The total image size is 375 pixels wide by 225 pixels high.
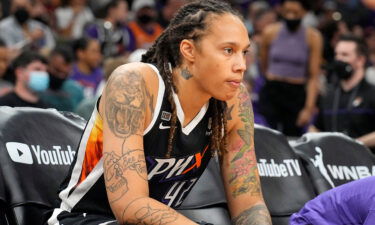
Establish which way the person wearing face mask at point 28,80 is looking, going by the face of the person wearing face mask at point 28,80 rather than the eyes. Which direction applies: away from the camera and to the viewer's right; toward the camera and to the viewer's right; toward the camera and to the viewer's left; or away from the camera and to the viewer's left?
toward the camera and to the viewer's right

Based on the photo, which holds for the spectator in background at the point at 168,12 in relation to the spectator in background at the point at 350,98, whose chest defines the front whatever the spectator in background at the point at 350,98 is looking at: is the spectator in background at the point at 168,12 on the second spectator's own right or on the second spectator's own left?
on the second spectator's own right

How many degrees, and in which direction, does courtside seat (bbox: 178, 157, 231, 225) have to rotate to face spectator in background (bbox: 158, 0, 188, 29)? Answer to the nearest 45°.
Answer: approximately 135° to its left

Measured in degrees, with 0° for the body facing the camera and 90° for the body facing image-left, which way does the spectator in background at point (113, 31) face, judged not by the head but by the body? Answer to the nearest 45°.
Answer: approximately 315°

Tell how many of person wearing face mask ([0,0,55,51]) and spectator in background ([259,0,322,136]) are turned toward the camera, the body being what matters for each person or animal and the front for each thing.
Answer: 2

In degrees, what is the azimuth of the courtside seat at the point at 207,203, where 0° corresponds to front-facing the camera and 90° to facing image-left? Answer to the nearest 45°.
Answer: approximately 315°

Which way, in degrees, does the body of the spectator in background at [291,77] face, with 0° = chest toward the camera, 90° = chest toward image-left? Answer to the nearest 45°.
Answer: approximately 0°

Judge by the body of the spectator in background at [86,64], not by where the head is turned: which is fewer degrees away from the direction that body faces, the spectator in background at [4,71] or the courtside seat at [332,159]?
the courtside seat

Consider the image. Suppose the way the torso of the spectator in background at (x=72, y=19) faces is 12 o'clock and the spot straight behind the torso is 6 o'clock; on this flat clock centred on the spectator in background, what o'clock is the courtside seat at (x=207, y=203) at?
The courtside seat is roughly at 12 o'clock from the spectator in background.

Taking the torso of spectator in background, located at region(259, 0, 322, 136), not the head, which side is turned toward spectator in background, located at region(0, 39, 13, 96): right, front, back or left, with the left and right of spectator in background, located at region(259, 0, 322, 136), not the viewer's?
right

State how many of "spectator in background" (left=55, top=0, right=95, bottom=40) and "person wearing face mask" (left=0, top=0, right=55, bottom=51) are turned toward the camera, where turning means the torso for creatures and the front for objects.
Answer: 2

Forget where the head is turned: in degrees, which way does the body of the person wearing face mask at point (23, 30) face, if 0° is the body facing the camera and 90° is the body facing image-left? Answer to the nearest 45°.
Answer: approximately 0°

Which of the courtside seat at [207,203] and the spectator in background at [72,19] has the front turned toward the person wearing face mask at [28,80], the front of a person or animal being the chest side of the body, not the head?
the spectator in background
